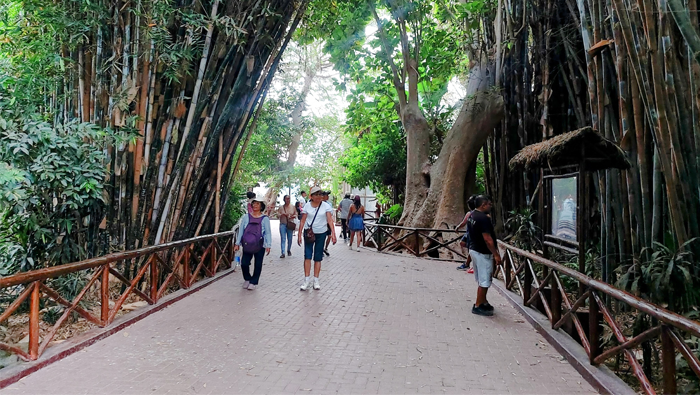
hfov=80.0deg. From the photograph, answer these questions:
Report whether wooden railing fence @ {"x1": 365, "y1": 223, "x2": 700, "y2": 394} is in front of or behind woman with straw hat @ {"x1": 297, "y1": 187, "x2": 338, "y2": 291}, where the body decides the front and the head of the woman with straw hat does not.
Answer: in front

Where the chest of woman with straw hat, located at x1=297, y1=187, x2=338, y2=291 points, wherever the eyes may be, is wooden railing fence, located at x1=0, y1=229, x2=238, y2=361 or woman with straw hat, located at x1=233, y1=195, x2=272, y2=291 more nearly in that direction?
the wooden railing fence

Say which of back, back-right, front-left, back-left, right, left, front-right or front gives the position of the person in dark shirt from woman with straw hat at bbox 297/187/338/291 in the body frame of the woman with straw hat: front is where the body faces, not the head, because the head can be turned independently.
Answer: front-left

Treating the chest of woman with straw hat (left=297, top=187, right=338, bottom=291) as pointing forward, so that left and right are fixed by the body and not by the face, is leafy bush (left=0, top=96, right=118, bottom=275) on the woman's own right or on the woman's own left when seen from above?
on the woman's own right

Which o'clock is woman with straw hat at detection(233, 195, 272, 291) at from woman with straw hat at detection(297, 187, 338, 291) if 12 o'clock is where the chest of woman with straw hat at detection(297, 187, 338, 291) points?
woman with straw hat at detection(233, 195, 272, 291) is roughly at 3 o'clock from woman with straw hat at detection(297, 187, 338, 291).

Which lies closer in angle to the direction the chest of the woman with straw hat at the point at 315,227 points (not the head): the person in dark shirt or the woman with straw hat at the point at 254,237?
the person in dark shirt

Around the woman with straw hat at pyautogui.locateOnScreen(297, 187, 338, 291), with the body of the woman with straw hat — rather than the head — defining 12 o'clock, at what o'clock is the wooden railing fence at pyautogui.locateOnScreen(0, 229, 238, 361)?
The wooden railing fence is roughly at 2 o'clock from the woman with straw hat.

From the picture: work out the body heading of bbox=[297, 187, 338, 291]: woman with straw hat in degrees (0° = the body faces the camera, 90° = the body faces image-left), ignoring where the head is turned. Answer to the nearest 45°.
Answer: approximately 0°
